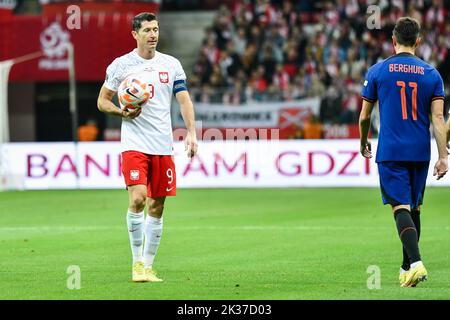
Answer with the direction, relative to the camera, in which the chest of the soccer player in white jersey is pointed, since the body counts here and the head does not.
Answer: toward the camera

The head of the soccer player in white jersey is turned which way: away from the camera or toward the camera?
toward the camera
